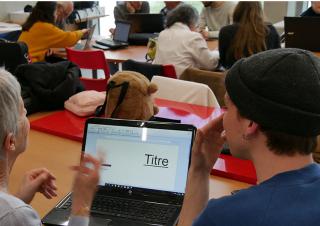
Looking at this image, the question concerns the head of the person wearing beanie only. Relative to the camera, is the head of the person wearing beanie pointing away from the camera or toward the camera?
away from the camera

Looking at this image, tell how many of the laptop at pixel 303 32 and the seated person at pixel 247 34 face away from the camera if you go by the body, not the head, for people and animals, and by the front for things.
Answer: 2

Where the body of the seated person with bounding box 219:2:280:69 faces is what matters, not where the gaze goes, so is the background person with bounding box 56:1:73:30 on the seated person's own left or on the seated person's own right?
on the seated person's own left

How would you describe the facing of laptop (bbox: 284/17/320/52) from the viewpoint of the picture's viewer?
facing away from the viewer

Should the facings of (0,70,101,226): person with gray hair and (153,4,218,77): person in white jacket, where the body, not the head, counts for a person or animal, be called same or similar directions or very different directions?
same or similar directions

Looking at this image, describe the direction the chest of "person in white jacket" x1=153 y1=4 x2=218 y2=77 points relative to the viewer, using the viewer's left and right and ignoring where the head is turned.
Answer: facing away from the viewer and to the right of the viewer

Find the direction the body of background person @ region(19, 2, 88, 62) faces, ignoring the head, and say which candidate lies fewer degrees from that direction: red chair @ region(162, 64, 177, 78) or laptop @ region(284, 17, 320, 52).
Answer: the laptop

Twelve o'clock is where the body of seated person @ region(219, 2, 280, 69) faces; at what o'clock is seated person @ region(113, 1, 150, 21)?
seated person @ region(113, 1, 150, 21) is roughly at 11 o'clock from seated person @ region(219, 2, 280, 69).

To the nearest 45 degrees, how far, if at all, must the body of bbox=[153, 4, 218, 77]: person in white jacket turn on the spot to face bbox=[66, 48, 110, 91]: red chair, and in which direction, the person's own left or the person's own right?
approximately 135° to the person's own left

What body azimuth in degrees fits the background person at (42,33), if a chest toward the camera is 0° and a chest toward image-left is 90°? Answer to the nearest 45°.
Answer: approximately 225°

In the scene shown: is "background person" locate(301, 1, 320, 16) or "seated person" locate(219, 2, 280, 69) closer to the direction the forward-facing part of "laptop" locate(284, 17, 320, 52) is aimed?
the background person

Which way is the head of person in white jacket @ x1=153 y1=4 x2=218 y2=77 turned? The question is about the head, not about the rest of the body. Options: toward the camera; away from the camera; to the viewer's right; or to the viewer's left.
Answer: away from the camera

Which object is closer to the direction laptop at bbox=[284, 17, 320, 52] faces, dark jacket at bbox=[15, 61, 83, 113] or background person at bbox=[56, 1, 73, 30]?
the background person

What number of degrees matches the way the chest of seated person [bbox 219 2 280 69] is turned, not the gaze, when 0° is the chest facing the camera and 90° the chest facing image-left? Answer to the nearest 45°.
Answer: approximately 180°

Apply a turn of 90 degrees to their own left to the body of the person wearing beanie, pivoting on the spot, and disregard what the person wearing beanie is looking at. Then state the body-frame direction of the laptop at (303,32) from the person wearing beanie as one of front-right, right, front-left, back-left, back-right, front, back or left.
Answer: back-right

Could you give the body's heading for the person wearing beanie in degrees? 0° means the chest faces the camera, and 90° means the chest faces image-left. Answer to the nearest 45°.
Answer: approximately 135°

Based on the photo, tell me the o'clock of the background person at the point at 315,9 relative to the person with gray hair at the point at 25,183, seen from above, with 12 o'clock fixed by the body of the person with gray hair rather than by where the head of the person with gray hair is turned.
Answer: The background person is roughly at 12 o'clock from the person with gray hair.

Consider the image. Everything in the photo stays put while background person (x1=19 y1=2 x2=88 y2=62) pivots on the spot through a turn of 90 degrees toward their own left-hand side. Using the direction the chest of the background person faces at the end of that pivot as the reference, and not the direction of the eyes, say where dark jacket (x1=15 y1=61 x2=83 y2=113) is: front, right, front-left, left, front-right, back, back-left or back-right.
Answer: back-left

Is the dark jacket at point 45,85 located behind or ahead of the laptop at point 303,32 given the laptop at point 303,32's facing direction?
behind
